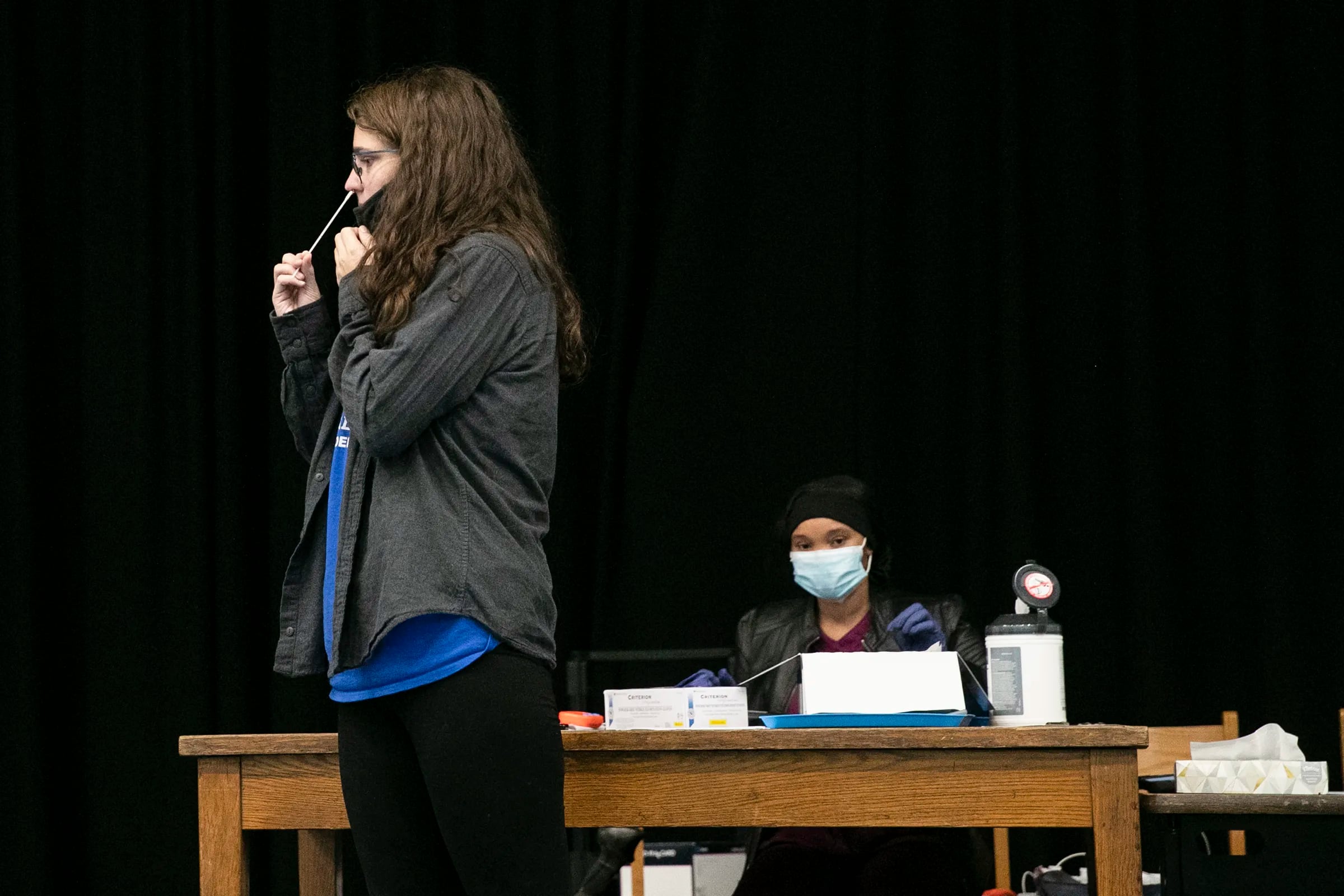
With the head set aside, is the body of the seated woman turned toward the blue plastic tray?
yes

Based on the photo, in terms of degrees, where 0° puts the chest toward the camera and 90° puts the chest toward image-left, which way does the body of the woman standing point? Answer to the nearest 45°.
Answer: approximately 90°

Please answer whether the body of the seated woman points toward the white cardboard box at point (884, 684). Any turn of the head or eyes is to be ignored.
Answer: yes

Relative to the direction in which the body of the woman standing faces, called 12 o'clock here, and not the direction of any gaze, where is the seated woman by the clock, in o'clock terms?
The seated woman is roughly at 4 o'clock from the woman standing.

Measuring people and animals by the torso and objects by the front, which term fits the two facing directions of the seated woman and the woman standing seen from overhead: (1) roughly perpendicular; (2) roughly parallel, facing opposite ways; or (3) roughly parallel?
roughly perpendicular

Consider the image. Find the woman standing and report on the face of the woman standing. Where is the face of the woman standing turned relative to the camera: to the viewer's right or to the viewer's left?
to the viewer's left

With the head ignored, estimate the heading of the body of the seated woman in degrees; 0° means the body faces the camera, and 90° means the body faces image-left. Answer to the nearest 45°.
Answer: approximately 0°

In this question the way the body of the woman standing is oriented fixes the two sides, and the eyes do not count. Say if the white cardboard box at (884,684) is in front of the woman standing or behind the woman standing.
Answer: behind

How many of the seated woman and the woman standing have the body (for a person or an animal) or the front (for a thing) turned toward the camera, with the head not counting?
1
